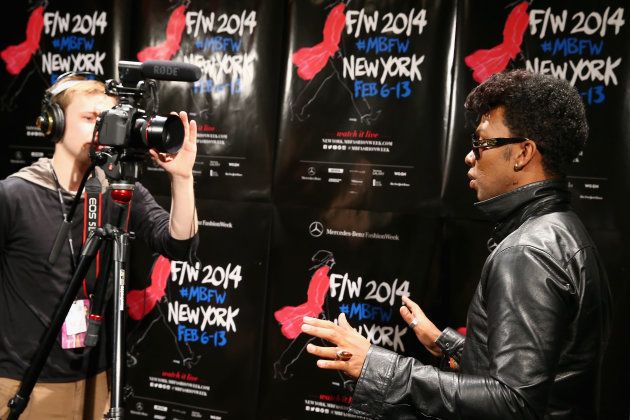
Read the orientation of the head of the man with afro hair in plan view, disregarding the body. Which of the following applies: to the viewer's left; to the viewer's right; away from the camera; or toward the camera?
to the viewer's left

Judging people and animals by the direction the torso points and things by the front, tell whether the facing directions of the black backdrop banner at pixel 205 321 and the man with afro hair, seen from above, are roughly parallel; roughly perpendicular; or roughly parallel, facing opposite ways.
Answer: roughly perpendicular

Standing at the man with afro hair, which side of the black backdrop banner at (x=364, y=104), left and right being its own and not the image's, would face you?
front

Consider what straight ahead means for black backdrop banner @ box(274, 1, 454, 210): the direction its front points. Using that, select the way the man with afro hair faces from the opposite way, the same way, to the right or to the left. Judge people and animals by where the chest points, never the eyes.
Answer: to the right

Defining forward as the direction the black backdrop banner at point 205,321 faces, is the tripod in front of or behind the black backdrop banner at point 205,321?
in front

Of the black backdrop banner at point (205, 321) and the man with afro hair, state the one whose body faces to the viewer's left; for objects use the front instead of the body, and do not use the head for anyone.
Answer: the man with afro hair

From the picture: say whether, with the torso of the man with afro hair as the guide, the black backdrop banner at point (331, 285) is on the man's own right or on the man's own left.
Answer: on the man's own right

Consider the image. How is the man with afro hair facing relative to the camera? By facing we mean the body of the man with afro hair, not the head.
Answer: to the viewer's left

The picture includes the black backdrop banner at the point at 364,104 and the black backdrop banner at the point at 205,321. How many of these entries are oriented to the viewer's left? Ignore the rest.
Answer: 0

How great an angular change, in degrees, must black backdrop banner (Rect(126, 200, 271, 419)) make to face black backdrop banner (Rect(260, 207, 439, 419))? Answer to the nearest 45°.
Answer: approximately 45° to its left

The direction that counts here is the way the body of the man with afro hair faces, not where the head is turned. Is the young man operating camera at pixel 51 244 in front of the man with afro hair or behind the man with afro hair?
in front

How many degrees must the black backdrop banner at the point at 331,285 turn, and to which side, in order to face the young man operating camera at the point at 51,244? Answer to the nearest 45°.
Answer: approximately 45° to its right
